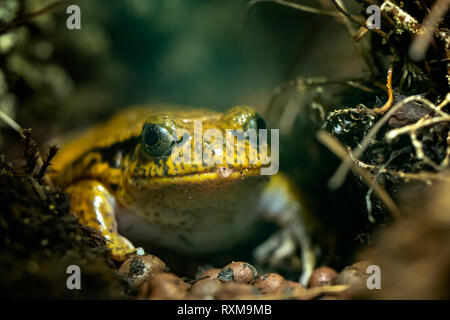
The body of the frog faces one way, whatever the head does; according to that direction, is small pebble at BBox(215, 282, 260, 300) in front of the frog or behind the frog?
in front

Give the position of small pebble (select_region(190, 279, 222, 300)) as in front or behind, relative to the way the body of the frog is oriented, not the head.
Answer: in front

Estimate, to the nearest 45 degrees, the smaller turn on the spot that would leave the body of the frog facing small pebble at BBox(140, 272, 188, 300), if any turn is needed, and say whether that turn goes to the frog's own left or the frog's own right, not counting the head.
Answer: approximately 45° to the frog's own right
